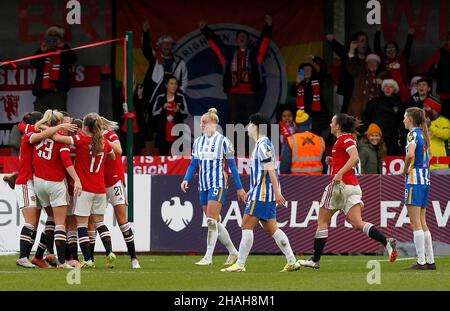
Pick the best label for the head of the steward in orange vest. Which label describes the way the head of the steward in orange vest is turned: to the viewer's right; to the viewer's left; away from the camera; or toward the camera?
away from the camera

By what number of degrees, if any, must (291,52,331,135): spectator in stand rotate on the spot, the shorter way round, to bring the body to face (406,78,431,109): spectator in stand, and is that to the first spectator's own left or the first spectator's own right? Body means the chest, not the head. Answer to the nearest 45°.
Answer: approximately 135° to the first spectator's own left

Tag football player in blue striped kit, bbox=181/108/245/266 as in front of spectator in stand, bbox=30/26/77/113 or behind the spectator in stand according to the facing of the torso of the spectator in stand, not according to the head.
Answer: in front

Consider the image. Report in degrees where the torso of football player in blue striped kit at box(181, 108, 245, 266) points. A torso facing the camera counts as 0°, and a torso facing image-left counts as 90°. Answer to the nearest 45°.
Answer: approximately 45°

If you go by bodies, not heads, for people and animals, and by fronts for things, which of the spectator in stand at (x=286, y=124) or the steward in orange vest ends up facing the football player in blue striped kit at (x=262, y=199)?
the spectator in stand

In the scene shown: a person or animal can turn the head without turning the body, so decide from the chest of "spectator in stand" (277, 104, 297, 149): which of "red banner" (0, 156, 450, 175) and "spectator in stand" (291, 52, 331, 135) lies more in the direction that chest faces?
the red banner

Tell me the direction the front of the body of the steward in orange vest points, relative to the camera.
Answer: away from the camera

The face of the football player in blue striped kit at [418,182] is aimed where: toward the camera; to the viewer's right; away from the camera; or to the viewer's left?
to the viewer's left

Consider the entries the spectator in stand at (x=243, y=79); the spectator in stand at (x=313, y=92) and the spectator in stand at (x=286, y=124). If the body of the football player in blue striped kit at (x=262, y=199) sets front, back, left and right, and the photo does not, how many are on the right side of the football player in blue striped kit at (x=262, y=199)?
3

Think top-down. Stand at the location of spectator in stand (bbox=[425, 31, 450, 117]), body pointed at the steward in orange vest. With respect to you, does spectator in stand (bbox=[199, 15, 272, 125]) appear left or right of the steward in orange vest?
right

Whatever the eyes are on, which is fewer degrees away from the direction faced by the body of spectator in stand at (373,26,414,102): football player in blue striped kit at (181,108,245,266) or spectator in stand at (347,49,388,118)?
the football player in blue striped kit

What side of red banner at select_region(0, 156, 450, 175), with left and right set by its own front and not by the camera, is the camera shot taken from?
front

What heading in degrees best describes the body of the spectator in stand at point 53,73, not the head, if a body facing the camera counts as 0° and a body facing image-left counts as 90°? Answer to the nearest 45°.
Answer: approximately 0°

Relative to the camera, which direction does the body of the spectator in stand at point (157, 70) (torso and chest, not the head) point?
toward the camera

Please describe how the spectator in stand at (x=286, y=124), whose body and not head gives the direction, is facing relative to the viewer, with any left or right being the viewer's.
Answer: facing the viewer
